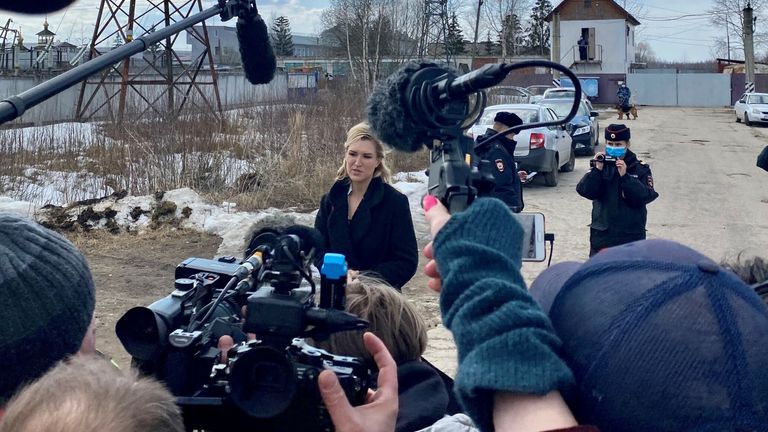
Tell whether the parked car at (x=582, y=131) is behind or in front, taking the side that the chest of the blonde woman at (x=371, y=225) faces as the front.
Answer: behind

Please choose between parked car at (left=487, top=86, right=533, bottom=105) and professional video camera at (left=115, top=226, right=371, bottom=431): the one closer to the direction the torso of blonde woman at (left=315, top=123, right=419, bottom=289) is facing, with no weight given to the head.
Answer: the professional video camera

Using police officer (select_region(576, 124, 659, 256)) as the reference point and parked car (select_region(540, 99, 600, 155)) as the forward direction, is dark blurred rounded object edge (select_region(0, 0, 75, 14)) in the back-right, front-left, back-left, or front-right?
back-left

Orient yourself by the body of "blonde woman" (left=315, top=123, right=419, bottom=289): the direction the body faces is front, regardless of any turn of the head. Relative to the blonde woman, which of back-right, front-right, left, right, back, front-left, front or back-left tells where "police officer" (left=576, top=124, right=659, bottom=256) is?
back

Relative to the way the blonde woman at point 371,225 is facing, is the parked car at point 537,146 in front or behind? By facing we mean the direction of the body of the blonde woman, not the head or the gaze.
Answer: behind

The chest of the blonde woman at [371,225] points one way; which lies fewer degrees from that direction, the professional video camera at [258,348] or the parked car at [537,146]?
the professional video camera

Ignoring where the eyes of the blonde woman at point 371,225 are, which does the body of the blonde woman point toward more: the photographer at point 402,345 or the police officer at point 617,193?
the photographer

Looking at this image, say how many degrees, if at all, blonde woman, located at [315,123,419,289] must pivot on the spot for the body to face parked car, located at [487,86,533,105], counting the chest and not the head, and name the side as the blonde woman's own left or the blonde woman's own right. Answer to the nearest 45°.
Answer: approximately 135° to the blonde woman's own right

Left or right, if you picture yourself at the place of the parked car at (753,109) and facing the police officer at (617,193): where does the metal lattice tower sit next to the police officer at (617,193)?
right

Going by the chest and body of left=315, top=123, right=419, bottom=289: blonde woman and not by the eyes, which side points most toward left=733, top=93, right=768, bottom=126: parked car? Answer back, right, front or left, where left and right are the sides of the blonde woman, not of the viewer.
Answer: back

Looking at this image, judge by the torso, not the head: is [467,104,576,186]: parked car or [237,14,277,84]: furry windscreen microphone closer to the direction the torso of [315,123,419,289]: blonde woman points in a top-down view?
the furry windscreen microphone

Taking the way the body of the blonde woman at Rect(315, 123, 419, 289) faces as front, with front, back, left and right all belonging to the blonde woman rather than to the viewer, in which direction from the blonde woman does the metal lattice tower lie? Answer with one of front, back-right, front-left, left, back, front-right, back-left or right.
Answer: back-right

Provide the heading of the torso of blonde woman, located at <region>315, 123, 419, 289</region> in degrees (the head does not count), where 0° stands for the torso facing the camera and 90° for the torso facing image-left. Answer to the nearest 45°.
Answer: approximately 45°
